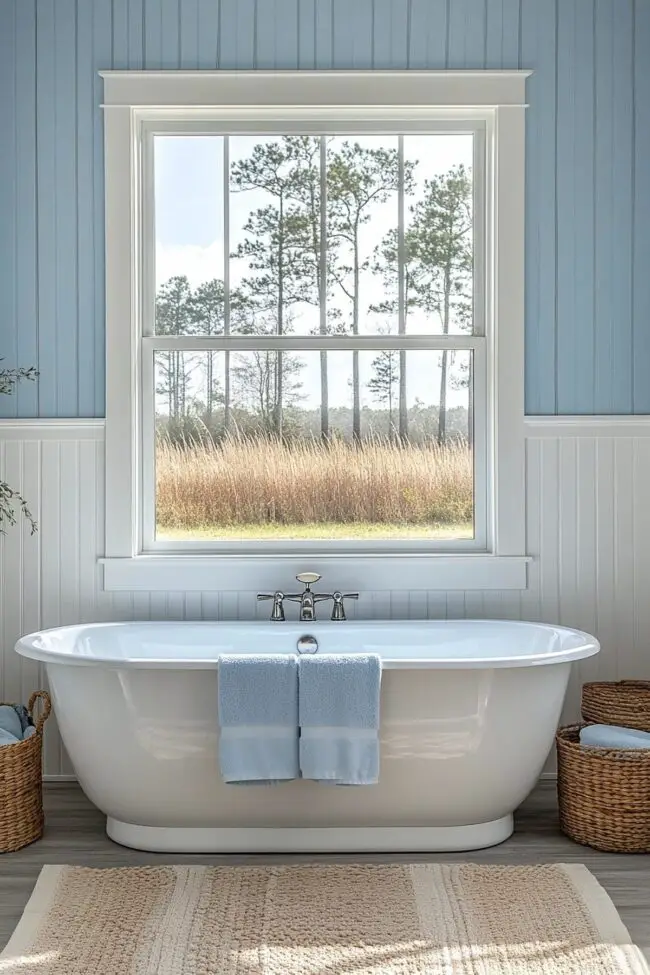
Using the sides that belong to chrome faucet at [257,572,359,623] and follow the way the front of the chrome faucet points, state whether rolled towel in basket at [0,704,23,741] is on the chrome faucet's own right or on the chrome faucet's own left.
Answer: on the chrome faucet's own right

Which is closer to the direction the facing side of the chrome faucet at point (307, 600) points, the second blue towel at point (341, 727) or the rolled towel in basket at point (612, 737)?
the second blue towel

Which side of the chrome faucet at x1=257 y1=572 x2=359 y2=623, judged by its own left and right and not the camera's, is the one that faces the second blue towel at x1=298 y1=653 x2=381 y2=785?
front

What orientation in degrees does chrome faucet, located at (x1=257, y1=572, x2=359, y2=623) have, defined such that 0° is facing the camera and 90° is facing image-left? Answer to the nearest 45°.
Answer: approximately 0°

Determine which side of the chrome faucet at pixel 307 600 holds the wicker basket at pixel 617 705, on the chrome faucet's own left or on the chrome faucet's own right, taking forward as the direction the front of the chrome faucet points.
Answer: on the chrome faucet's own left

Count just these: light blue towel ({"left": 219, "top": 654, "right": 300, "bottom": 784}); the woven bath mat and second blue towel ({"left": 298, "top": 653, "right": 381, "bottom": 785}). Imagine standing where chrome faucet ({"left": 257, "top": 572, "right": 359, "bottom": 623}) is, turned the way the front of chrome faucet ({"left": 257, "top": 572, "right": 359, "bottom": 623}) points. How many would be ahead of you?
3

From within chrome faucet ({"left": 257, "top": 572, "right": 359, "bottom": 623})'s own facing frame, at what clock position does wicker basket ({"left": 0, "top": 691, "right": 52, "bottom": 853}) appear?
The wicker basket is roughly at 2 o'clock from the chrome faucet.
